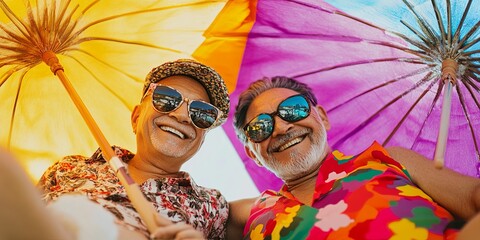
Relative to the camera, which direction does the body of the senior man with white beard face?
toward the camera

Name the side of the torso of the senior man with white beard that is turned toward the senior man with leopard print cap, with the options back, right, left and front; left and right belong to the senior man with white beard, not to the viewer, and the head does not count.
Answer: right
